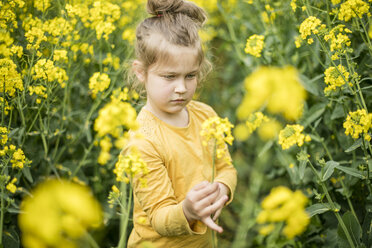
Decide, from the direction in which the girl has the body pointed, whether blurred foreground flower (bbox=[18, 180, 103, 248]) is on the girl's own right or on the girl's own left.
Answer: on the girl's own right

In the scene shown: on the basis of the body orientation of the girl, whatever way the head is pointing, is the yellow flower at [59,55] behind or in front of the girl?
behind

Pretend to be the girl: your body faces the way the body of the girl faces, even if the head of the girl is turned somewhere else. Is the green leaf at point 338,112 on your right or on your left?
on your left

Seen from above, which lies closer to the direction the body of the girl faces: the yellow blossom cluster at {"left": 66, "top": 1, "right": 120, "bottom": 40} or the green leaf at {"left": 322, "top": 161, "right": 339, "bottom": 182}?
the green leaf

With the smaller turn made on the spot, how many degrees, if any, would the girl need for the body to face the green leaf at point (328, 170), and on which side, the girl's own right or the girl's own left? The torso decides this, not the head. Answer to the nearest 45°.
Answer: approximately 45° to the girl's own left

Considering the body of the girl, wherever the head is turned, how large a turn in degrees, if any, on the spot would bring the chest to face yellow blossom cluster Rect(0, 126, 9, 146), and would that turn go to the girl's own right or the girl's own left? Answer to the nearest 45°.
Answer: approximately 135° to the girl's own right

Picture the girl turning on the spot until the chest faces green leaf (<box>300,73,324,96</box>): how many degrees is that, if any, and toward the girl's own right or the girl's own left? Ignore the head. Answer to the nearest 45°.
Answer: approximately 90° to the girl's own left

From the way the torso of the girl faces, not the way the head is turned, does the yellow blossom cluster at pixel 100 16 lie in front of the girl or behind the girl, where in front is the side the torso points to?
behind

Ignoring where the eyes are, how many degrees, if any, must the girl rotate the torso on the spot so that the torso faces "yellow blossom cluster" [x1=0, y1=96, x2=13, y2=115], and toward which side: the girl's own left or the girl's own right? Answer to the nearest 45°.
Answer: approximately 135° to the girl's own right

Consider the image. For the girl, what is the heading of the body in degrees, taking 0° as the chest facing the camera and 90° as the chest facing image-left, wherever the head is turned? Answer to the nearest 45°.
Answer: approximately 315°

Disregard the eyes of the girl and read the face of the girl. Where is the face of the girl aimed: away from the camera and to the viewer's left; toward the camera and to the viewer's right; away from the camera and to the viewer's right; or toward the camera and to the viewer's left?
toward the camera and to the viewer's right

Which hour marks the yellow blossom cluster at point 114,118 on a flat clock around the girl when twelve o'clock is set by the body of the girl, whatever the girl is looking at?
The yellow blossom cluster is roughly at 2 o'clock from the girl.

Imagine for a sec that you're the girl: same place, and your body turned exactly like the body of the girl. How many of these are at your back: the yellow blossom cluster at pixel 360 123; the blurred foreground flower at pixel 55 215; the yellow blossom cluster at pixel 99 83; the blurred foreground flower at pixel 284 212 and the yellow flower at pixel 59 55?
2
